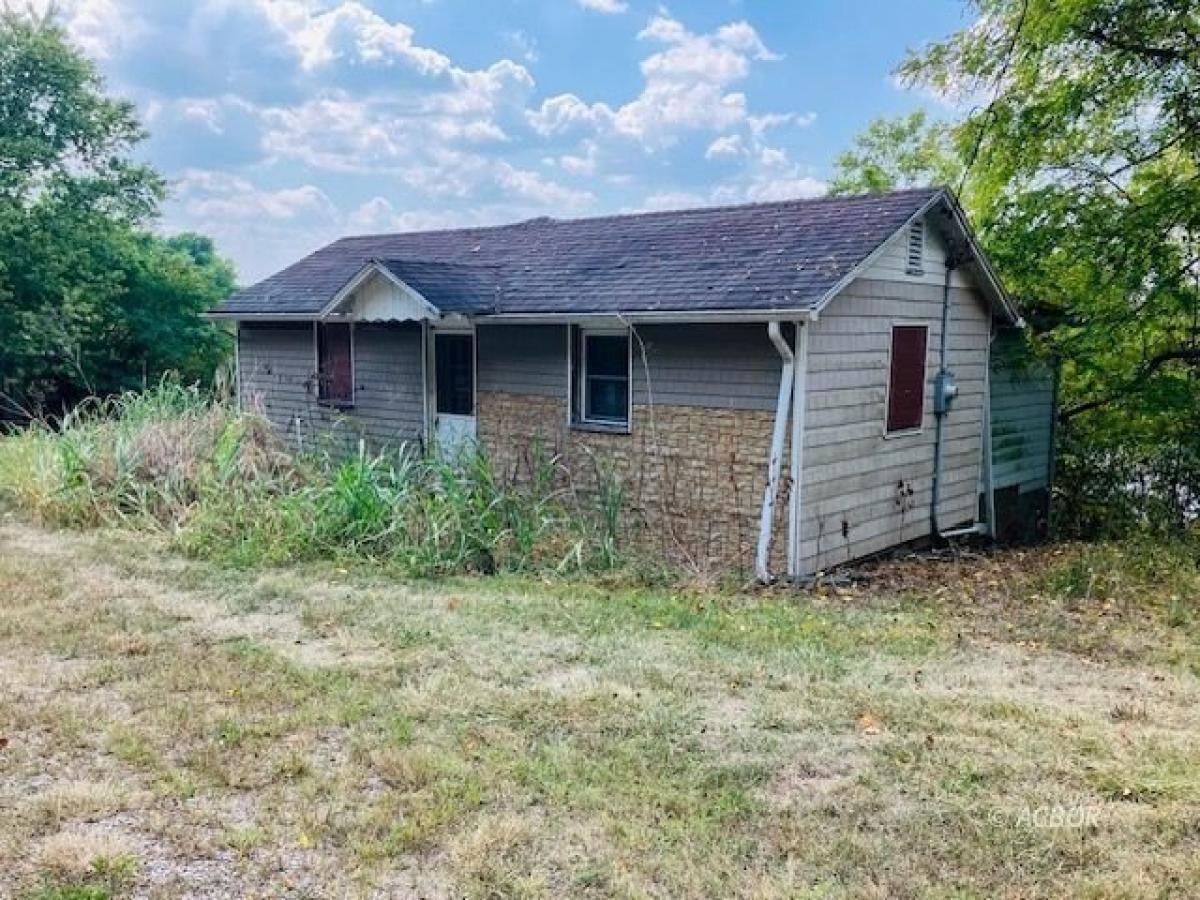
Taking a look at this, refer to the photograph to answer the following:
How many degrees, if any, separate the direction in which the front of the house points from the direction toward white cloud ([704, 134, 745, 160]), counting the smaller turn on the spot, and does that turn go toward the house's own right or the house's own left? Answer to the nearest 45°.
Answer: approximately 135° to the house's own right

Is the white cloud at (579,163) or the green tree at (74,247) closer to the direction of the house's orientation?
the green tree

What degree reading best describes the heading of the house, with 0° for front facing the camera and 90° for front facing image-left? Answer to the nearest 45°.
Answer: approximately 45°

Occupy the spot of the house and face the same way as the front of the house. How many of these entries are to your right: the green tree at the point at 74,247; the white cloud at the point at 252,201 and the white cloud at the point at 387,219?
3

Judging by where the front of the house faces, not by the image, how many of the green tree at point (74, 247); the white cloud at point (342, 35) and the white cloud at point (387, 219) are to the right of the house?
3

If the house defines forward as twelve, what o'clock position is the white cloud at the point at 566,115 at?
The white cloud is roughly at 4 o'clock from the house.

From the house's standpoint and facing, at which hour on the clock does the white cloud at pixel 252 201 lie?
The white cloud is roughly at 3 o'clock from the house.

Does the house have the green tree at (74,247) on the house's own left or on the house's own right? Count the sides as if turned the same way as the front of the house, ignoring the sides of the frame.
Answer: on the house's own right

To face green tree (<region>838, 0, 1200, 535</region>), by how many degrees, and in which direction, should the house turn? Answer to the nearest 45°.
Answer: approximately 135° to its left

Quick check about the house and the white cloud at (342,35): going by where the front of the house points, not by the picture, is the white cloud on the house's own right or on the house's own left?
on the house's own right

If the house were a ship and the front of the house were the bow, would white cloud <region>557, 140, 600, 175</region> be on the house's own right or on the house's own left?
on the house's own right

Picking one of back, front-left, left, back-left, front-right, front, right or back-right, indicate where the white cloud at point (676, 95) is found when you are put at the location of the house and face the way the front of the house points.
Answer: back-right
